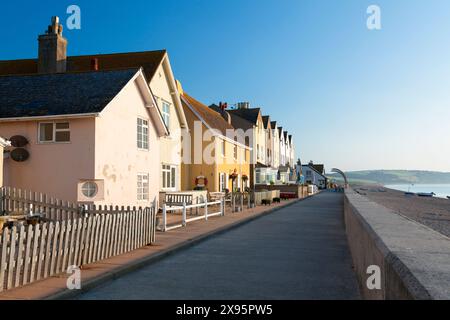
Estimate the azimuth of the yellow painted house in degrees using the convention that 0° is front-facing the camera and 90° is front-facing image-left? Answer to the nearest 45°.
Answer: approximately 315°

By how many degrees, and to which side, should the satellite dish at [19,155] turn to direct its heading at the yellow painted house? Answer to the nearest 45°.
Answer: approximately 135° to its left

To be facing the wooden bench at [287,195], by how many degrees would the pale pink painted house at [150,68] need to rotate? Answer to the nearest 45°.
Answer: approximately 90° to its left

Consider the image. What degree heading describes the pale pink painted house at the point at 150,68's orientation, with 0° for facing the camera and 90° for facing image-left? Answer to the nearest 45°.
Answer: approximately 315°

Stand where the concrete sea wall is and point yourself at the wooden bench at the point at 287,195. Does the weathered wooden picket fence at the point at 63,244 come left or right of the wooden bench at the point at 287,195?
left

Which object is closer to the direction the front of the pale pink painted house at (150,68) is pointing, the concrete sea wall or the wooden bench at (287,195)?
the concrete sea wall

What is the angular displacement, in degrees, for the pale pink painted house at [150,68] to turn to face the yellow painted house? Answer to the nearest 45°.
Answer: approximately 90° to its left

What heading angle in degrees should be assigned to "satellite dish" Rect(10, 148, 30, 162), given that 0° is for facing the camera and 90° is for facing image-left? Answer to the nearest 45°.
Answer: approximately 0°
